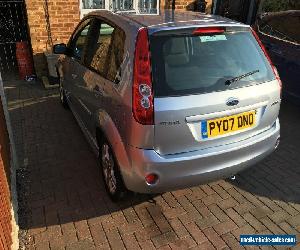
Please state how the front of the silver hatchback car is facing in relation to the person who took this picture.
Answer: facing away from the viewer and to the left of the viewer

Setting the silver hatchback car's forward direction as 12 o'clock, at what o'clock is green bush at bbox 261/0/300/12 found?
The green bush is roughly at 2 o'clock from the silver hatchback car.

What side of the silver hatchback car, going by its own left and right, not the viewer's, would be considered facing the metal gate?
front
